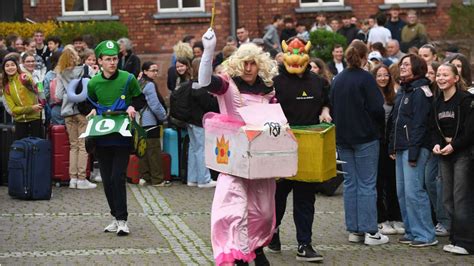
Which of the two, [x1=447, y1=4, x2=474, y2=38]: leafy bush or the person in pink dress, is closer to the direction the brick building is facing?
the person in pink dress

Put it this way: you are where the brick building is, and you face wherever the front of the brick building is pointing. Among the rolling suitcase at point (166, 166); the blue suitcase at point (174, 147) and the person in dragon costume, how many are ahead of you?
3

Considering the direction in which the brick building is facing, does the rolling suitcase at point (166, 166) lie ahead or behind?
ahead

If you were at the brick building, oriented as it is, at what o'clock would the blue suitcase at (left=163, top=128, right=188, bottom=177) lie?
The blue suitcase is roughly at 12 o'clock from the brick building.

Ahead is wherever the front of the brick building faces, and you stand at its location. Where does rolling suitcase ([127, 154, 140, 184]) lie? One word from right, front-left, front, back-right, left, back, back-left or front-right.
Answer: front

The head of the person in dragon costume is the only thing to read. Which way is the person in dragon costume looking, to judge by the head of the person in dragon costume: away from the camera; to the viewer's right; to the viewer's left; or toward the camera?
toward the camera

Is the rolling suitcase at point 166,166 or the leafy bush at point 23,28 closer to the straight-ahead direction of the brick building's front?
the rolling suitcase

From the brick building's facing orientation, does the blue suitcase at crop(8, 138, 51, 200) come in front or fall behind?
in front

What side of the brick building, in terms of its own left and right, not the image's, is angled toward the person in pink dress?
front

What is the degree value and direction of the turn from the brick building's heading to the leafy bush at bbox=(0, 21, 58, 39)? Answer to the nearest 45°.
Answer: approximately 45° to its right

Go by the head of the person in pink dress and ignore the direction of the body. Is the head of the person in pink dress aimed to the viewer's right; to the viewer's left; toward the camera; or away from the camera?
toward the camera

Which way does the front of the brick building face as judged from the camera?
facing the viewer

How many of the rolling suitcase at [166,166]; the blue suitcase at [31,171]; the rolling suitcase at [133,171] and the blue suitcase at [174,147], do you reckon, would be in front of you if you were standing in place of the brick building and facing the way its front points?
4

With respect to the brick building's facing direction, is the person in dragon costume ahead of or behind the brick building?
ahead
